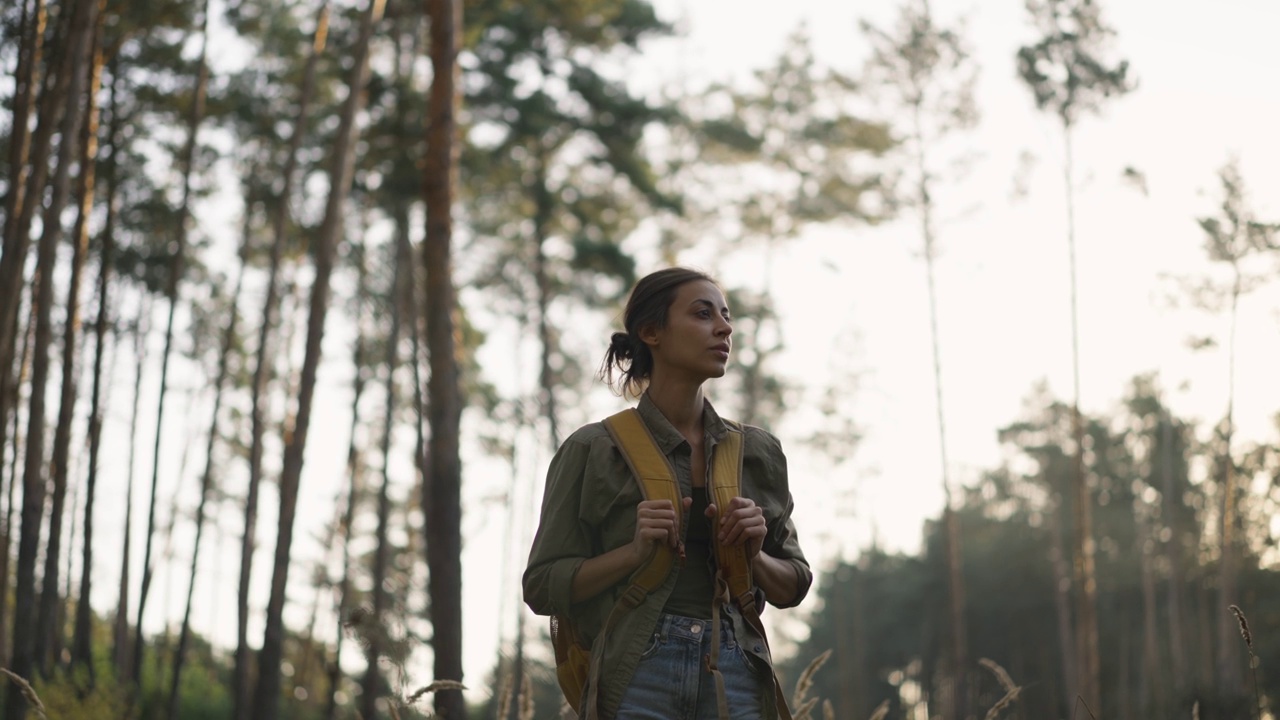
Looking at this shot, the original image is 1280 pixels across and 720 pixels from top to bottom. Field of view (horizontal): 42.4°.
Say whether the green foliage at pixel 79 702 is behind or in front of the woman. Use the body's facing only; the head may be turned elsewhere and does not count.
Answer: behind

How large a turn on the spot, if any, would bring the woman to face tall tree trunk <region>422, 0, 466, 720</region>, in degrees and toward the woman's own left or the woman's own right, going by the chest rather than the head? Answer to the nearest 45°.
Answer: approximately 135° to the woman's own left

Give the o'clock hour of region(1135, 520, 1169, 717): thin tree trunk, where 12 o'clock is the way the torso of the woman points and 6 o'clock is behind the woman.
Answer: The thin tree trunk is roughly at 8 o'clock from the woman.

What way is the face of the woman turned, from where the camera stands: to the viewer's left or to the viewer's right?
to the viewer's right

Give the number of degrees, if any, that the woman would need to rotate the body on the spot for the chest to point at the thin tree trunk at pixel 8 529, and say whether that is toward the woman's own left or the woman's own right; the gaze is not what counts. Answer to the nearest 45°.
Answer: approximately 180°

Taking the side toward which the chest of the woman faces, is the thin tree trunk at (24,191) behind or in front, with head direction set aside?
behind

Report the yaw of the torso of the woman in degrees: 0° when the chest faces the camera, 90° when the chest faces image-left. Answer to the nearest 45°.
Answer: approximately 315°
